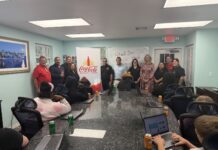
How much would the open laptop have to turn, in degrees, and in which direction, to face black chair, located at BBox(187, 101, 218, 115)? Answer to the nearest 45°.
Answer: approximately 90° to its left

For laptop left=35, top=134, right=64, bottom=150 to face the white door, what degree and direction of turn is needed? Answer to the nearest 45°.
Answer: approximately 135° to its right

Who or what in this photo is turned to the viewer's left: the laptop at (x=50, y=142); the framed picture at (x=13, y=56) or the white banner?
the laptop

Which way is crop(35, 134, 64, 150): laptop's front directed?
to the viewer's left

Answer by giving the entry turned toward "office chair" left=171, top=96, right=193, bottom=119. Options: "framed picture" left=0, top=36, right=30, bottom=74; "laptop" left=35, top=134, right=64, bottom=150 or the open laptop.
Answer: the framed picture

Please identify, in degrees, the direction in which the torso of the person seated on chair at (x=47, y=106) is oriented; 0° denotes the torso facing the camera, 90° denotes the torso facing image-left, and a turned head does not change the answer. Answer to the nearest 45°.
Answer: approximately 225°

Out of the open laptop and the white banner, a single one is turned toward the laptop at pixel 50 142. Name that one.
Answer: the white banner

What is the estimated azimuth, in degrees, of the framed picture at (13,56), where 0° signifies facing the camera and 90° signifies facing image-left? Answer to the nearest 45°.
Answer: approximately 315°

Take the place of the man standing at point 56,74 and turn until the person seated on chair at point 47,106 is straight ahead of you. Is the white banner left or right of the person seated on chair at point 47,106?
left

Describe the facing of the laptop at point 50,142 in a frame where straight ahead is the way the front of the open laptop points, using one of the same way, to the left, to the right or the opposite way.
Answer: to the right
